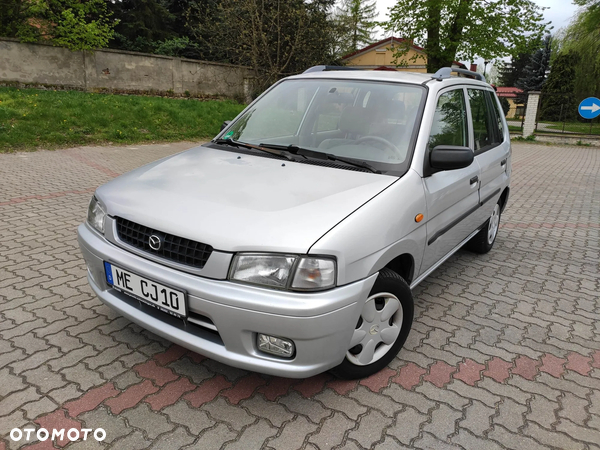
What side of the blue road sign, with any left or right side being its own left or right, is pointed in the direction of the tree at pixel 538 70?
back

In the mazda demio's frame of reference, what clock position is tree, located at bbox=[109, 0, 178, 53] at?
The tree is roughly at 4 o'clock from the mazda demio.

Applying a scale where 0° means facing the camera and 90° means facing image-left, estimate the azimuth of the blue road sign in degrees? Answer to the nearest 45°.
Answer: approximately 0°

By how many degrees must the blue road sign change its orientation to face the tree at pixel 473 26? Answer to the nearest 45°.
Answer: approximately 90° to its right

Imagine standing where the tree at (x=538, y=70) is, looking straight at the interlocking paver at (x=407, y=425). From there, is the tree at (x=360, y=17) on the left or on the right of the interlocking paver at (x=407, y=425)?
right

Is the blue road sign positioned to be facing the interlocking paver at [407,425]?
yes

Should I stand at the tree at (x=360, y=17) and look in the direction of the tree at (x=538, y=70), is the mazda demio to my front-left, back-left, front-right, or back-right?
back-right

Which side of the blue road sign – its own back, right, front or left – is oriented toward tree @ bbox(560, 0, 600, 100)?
back

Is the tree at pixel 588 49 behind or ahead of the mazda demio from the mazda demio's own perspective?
behind

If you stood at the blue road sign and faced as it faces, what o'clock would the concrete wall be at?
The concrete wall is roughly at 2 o'clock from the blue road sign.

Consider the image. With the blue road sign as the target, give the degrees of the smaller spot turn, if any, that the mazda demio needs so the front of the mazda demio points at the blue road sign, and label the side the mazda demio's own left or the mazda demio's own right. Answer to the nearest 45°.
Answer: approximately 180°
